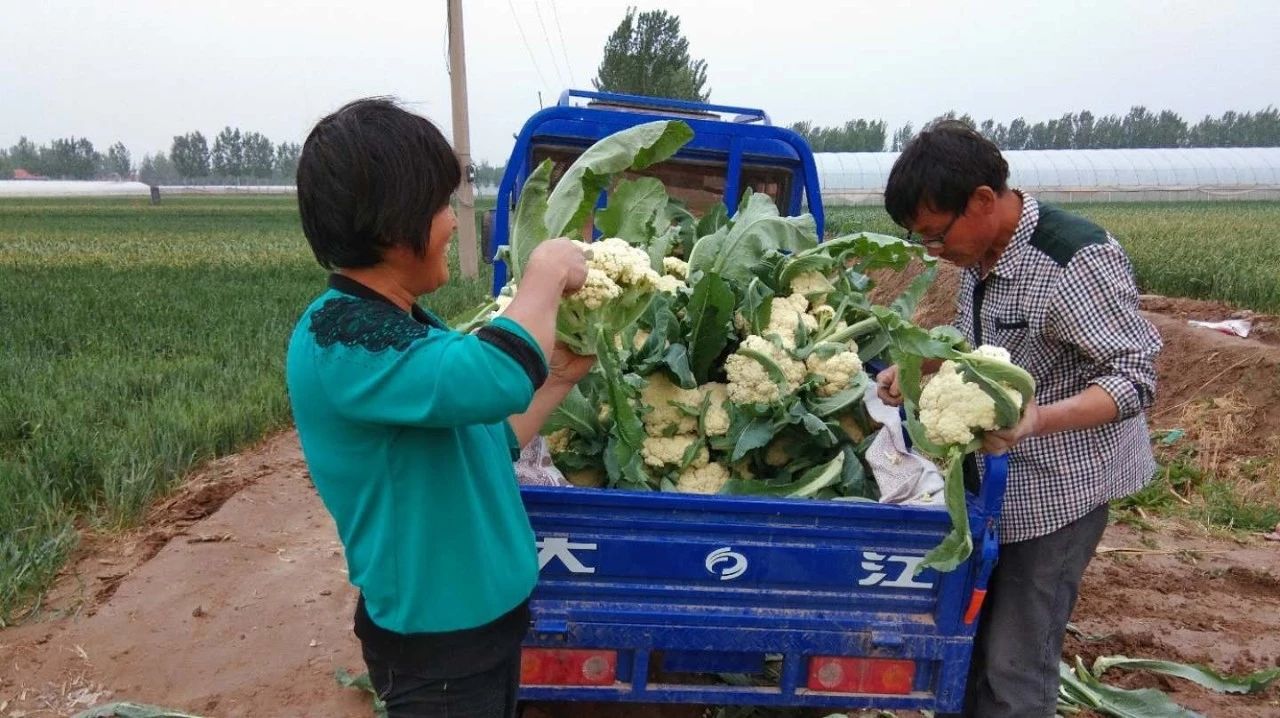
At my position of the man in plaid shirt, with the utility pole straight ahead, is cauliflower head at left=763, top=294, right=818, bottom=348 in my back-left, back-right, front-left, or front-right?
front-left

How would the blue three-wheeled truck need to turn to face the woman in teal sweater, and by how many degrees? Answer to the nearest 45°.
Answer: approximately 135° to its left

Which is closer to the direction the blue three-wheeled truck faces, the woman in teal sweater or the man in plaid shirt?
the man in plaid shirt

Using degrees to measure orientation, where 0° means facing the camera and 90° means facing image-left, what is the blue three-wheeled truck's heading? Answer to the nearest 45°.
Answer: approximately 180°

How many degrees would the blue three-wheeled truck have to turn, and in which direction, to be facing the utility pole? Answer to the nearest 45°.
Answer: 0° — it already faces it

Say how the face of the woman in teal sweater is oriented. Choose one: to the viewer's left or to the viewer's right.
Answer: to the viewer's right
